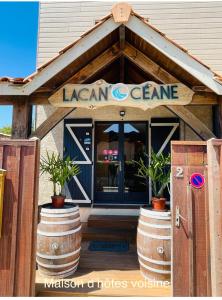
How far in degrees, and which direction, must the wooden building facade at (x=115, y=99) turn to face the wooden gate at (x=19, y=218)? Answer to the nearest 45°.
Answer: approximately 45° to its right

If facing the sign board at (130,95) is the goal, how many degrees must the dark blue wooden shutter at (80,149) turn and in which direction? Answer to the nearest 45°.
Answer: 0° — it already faces it

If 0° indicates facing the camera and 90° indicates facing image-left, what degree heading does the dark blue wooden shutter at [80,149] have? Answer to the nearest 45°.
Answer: approximately 0°

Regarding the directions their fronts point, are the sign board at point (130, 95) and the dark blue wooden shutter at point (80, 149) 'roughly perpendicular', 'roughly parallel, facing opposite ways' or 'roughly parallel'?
roughly parallel

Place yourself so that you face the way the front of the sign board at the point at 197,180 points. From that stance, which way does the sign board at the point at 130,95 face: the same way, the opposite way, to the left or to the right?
the same way

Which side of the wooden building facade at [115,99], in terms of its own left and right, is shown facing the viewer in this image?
front

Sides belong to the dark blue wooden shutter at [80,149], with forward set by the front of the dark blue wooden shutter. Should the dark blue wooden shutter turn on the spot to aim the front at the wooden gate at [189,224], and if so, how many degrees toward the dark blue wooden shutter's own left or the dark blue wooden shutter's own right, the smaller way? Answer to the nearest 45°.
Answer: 0° — it already faces it

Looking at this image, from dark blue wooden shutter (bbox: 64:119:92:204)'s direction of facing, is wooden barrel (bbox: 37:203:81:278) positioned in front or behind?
in front

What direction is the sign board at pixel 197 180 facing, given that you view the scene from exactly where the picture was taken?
facing the viewer
